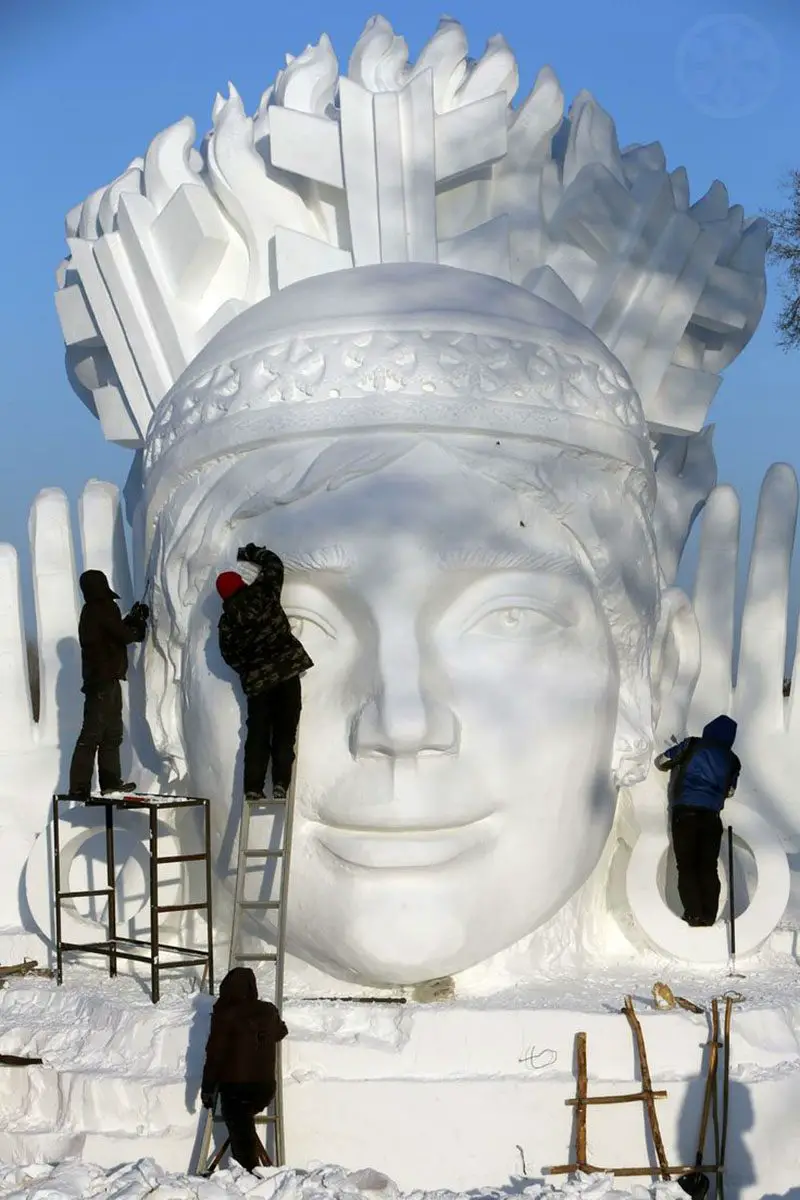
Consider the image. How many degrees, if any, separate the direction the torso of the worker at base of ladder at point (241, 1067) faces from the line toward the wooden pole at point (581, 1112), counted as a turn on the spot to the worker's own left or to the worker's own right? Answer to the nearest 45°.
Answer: approximately 90° to the worker's own right

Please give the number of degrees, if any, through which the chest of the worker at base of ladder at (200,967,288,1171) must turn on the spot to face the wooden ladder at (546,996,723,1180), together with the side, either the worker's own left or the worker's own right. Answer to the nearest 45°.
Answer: approximately 90° to the worker's own right

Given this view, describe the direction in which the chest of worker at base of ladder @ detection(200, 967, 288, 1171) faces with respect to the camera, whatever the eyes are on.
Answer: away from the camera

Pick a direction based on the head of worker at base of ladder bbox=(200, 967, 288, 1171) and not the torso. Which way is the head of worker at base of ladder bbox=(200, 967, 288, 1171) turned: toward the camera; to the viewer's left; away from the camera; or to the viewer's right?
away from the camera
